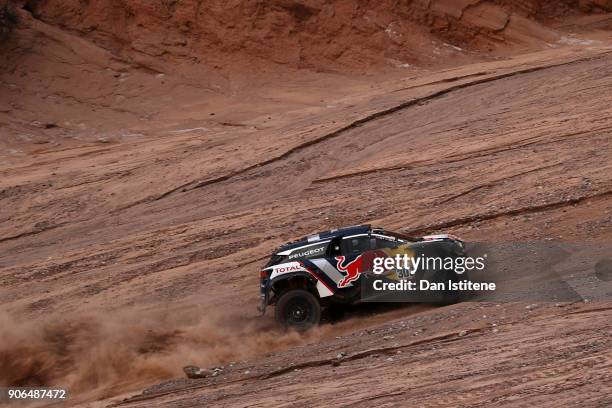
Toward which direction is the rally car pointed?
to the viewer's right
